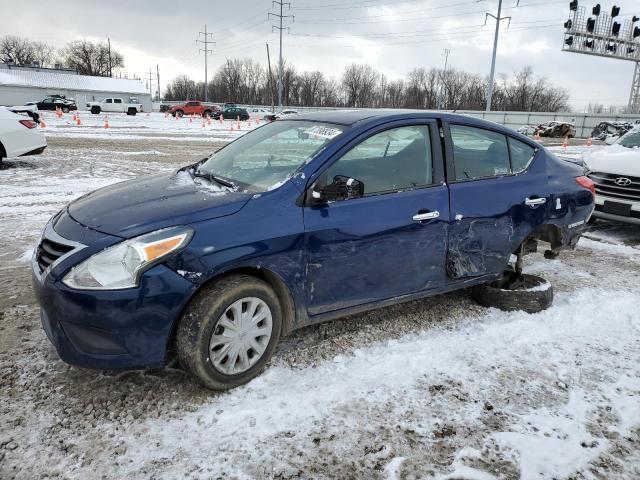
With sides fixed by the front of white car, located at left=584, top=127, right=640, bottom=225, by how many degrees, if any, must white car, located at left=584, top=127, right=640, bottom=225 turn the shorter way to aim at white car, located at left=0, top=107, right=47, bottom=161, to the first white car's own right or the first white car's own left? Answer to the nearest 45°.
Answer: approximately 45° to the first white car's own right

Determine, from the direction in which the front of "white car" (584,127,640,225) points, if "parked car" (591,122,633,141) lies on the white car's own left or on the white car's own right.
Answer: on the white car's own right

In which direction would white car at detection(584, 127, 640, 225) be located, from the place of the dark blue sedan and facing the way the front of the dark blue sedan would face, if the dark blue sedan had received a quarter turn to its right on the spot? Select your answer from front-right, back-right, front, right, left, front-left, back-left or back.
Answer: right

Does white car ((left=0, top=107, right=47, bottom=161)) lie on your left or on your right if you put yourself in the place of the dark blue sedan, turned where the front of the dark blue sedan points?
on your right

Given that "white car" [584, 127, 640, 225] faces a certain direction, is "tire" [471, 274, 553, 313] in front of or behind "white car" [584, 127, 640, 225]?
in front

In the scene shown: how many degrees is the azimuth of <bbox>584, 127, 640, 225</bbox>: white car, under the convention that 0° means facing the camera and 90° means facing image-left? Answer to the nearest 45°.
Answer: approximately 45°

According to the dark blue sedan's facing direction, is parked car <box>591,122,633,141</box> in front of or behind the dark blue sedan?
behind
